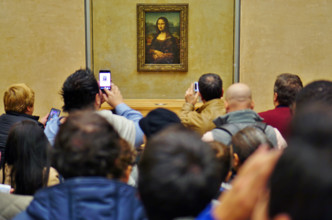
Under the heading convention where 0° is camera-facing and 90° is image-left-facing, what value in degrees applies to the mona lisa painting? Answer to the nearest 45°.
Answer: approximately 0°
